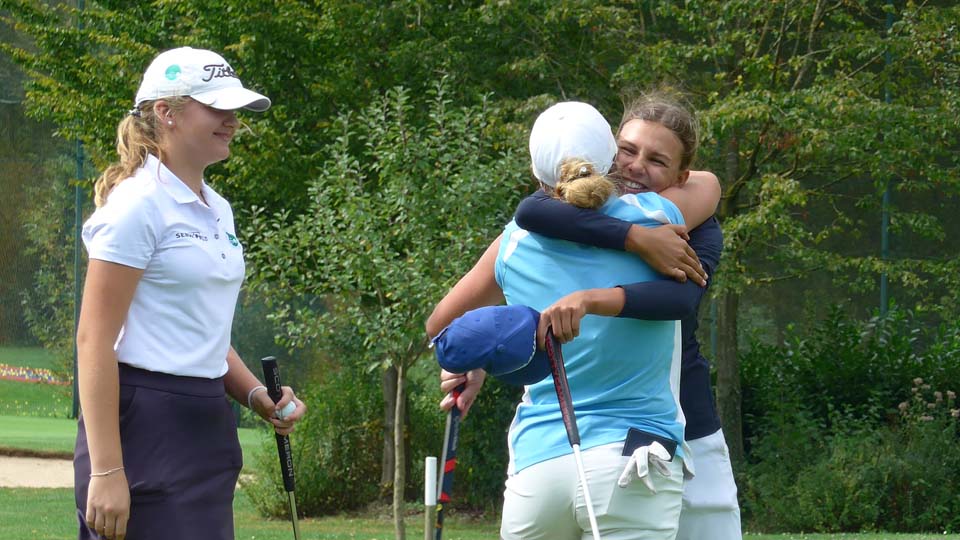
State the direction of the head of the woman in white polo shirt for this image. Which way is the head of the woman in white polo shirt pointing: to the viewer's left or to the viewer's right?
to the viewer's right

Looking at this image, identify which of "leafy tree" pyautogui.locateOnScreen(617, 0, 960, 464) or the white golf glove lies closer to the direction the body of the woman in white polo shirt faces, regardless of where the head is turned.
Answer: the white golf glove

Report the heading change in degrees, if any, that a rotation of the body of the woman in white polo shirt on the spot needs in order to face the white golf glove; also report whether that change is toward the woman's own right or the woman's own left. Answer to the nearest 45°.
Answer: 0° — they already face it

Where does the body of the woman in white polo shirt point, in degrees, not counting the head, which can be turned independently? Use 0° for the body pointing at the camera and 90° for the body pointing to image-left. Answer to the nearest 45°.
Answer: approximately 315°

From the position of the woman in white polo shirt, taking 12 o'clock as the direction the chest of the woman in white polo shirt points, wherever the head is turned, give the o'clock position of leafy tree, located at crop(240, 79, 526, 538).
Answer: The leafy tree is roughly at 8 o'clock from the woman in white polo shirt.

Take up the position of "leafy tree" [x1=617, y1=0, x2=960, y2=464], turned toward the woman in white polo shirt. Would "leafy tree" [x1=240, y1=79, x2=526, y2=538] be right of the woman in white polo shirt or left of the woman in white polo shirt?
right

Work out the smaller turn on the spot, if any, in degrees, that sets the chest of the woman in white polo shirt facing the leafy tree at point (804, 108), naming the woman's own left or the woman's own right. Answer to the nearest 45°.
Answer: approximately 90° to the woman's own left

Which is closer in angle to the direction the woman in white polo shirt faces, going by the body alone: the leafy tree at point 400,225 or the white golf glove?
the white golf glove

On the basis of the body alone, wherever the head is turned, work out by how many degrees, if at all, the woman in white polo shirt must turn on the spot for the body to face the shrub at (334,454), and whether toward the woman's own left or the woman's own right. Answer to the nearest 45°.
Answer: approximately 135° to the woman's own left
